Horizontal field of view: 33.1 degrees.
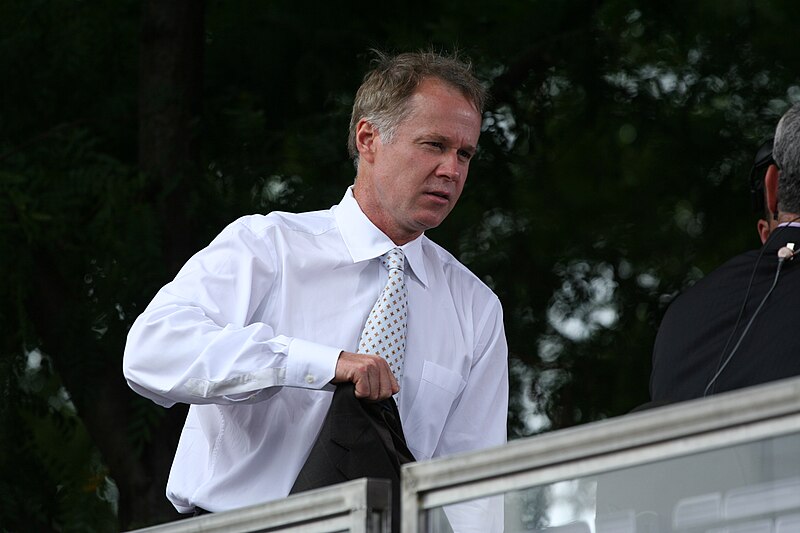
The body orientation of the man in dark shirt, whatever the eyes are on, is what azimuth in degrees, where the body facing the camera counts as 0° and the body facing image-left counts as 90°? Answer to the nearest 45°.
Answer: approximately 180°

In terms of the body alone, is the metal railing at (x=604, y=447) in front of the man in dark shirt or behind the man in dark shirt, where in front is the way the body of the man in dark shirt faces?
behind

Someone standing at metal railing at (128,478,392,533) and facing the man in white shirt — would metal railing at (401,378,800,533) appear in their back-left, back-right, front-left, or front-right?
back-right

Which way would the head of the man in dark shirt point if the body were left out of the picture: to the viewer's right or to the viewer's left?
to the viewer's left

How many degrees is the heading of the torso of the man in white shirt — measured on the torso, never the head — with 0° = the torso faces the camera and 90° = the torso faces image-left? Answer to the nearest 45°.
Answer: approximately 315°

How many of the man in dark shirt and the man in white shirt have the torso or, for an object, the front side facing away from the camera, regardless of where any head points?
1

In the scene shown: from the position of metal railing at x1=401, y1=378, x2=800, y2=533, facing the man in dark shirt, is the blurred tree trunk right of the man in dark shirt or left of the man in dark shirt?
left

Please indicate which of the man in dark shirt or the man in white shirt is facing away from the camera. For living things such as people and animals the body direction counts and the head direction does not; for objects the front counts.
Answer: the man in dark shirt

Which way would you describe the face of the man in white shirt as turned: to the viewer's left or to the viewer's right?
to the viewer's right

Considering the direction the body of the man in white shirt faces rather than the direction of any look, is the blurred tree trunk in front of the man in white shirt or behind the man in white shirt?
behind

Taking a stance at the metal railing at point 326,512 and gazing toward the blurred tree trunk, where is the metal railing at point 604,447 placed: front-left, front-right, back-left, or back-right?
back-right

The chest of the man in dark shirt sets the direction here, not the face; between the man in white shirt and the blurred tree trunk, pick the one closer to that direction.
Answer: the blurred tree trunk

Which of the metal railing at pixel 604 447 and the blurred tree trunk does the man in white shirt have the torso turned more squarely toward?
the metal railing
